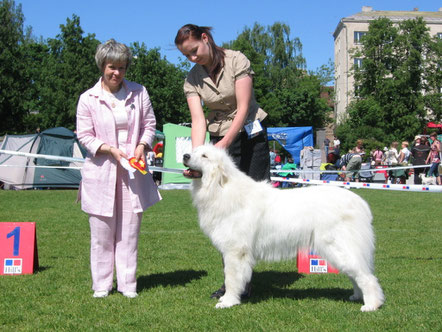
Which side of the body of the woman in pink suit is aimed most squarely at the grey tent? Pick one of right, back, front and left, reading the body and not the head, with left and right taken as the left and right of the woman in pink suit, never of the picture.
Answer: back

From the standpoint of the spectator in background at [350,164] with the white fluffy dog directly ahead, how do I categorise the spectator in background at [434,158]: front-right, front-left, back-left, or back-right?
back-left

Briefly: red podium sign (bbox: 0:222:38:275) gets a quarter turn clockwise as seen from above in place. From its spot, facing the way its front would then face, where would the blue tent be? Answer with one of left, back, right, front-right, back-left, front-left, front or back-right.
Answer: back-right

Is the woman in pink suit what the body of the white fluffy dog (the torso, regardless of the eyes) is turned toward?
yes

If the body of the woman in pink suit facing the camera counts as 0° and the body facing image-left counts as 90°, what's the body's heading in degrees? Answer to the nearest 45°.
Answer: approximately 0°

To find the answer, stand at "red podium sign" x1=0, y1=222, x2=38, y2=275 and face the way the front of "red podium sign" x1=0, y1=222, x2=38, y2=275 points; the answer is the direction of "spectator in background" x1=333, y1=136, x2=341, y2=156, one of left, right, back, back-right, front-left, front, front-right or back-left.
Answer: back-left

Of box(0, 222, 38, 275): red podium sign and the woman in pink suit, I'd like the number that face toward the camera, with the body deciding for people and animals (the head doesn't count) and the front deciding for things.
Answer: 2

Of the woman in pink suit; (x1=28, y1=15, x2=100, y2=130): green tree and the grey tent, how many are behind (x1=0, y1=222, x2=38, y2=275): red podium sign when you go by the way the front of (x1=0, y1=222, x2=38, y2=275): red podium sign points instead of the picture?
2

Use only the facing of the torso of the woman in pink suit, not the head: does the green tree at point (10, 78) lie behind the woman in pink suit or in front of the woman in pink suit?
behind

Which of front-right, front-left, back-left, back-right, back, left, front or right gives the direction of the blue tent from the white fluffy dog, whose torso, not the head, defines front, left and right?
right

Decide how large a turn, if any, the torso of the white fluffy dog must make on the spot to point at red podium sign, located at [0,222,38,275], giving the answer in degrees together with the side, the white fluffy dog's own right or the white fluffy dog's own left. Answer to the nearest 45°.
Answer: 0° — it already faces it

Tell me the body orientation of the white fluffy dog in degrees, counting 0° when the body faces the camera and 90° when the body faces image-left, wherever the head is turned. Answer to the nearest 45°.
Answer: approximately 90°

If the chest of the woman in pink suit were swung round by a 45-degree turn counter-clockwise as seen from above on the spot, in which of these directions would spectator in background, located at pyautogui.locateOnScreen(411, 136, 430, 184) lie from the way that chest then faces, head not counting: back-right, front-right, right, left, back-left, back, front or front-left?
left
